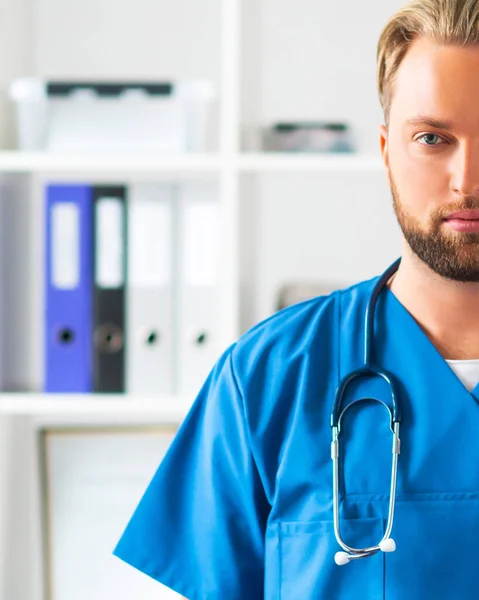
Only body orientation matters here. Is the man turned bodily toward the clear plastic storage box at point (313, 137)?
no

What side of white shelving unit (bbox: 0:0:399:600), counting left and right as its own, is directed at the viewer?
front

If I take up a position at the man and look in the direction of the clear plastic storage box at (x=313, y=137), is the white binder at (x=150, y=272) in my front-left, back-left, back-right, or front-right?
front-left

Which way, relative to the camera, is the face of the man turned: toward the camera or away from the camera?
toward the camera

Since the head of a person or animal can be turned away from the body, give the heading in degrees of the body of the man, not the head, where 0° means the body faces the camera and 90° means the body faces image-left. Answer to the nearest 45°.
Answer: approximately 0°

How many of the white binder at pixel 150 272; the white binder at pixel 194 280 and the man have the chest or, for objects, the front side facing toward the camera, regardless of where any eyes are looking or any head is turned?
3

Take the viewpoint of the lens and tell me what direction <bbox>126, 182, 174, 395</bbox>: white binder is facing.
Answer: facing the viewer

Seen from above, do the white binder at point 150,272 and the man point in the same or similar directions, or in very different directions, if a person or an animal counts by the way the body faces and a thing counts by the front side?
same or similar directions

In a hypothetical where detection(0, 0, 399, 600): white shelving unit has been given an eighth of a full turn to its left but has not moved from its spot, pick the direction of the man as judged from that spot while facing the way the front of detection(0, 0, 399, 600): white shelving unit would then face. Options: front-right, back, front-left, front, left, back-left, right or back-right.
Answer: front-right
